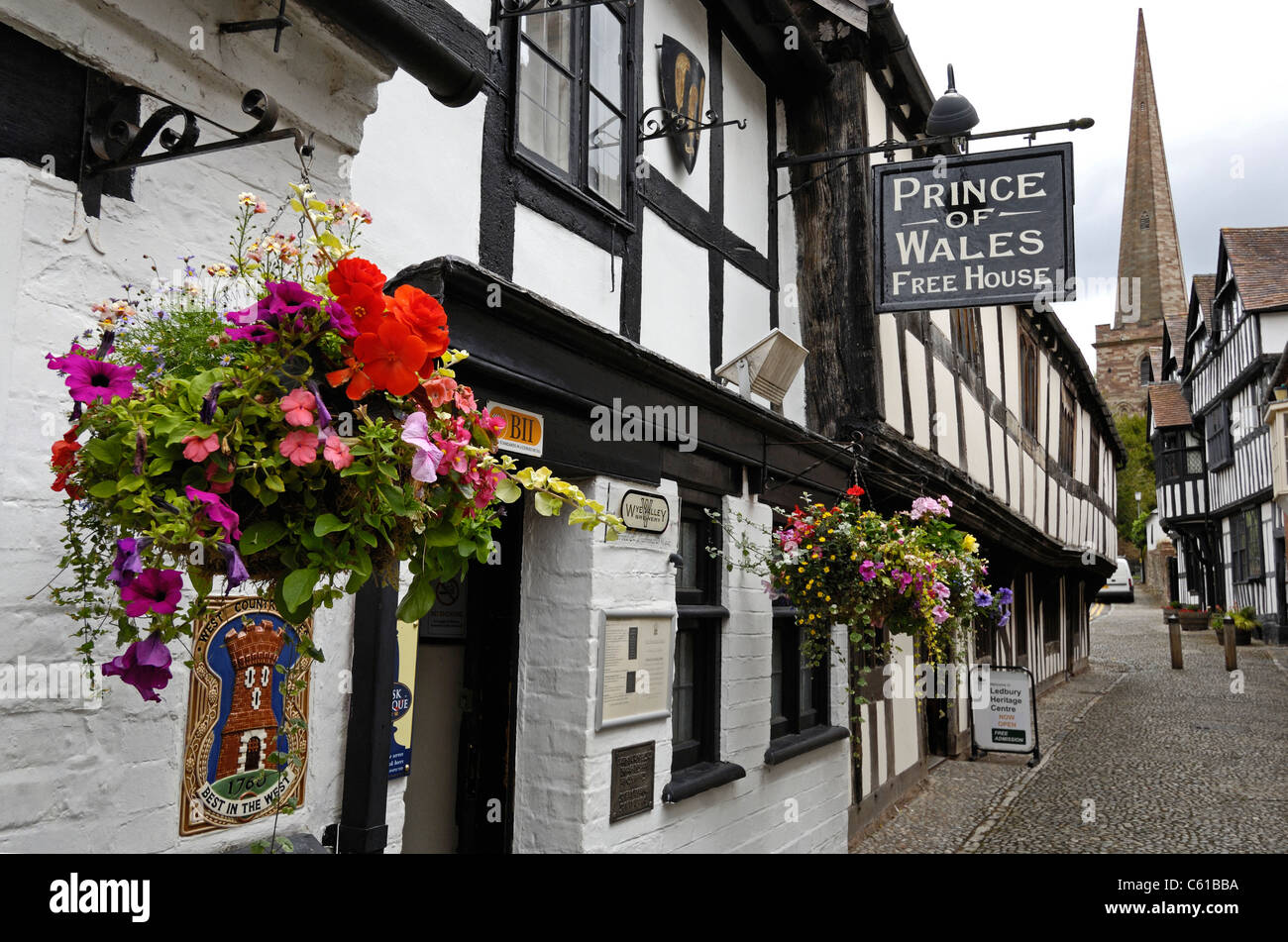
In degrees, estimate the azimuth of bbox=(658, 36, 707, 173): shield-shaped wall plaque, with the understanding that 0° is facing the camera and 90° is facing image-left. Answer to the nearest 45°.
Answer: approximately 315°

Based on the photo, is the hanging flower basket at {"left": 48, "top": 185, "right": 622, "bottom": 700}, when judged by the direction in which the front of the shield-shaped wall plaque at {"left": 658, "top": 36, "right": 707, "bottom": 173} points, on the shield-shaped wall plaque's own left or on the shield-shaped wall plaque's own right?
on the shield-shaped wall plaque's own right

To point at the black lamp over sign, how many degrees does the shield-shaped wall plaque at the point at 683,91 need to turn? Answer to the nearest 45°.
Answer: approximately 45° to its left

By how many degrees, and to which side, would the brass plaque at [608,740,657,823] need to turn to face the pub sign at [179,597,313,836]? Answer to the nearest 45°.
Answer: approximately 90° to its right
